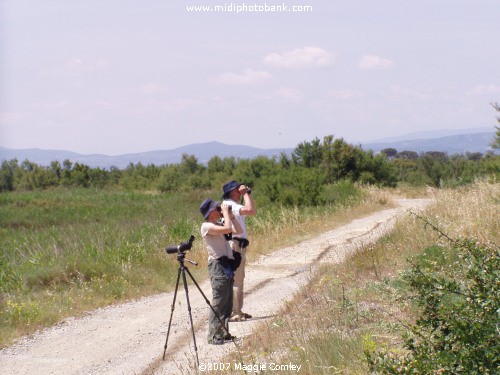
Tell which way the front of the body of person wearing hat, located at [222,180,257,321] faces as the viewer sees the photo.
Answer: to the viewer's right
